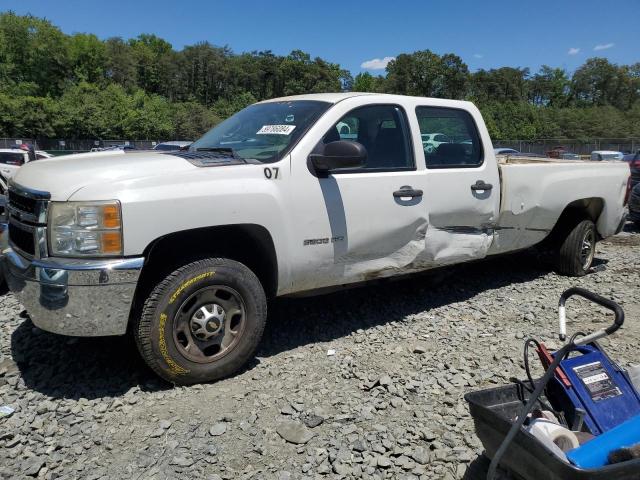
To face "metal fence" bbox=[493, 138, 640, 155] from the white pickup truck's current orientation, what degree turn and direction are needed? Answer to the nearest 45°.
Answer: approximately 180°

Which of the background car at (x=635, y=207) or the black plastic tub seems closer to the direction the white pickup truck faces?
the black plastic tub

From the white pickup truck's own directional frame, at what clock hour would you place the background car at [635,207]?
The background car is roughly at 6 o'clock from the white pickup truck.

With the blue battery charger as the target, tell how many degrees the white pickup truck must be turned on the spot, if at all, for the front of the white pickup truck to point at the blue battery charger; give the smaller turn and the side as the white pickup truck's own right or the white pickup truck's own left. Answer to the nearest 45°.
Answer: approximately 90° to the white pickup truck's own left

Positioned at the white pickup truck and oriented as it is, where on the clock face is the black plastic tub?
The black plastic tub is roughly at 9 o'clock from the white pickup truck.

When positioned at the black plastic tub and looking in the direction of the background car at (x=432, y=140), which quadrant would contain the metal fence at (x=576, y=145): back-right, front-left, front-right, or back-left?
front-right

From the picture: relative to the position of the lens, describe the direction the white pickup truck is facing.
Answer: facing the viewer and to the left of the viewer
